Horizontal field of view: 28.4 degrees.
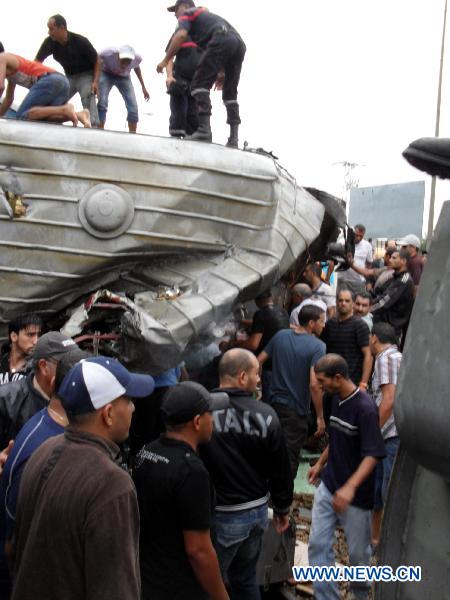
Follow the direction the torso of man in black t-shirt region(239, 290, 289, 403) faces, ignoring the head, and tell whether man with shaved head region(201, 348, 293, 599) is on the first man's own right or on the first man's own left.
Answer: on the first man's own left

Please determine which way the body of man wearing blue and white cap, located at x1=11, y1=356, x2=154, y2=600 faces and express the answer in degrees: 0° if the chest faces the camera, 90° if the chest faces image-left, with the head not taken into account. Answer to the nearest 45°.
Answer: approximately 225°

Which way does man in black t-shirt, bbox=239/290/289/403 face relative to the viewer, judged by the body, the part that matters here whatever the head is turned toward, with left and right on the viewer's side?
facing away from the viewer and to the left of the viewer

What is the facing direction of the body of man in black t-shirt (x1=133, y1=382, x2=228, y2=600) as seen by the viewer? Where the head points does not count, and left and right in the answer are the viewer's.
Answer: facing away from the viewer and to the right of the viewer

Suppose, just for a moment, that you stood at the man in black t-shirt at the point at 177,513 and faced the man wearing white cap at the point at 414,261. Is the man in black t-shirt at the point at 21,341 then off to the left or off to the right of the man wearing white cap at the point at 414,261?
left

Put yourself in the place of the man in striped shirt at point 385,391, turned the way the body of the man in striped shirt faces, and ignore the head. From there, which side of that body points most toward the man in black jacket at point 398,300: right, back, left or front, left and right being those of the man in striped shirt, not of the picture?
right

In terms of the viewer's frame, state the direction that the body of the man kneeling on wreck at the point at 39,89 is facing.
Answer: to the viewer's left

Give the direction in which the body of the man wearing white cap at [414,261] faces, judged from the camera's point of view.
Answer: to the viewer's left

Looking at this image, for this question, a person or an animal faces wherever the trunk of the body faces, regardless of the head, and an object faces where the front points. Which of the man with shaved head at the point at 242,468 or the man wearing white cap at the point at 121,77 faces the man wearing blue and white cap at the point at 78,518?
the man wearing white cap at the point at 121,77

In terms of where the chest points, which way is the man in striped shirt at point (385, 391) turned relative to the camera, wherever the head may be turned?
to the viewer's left
